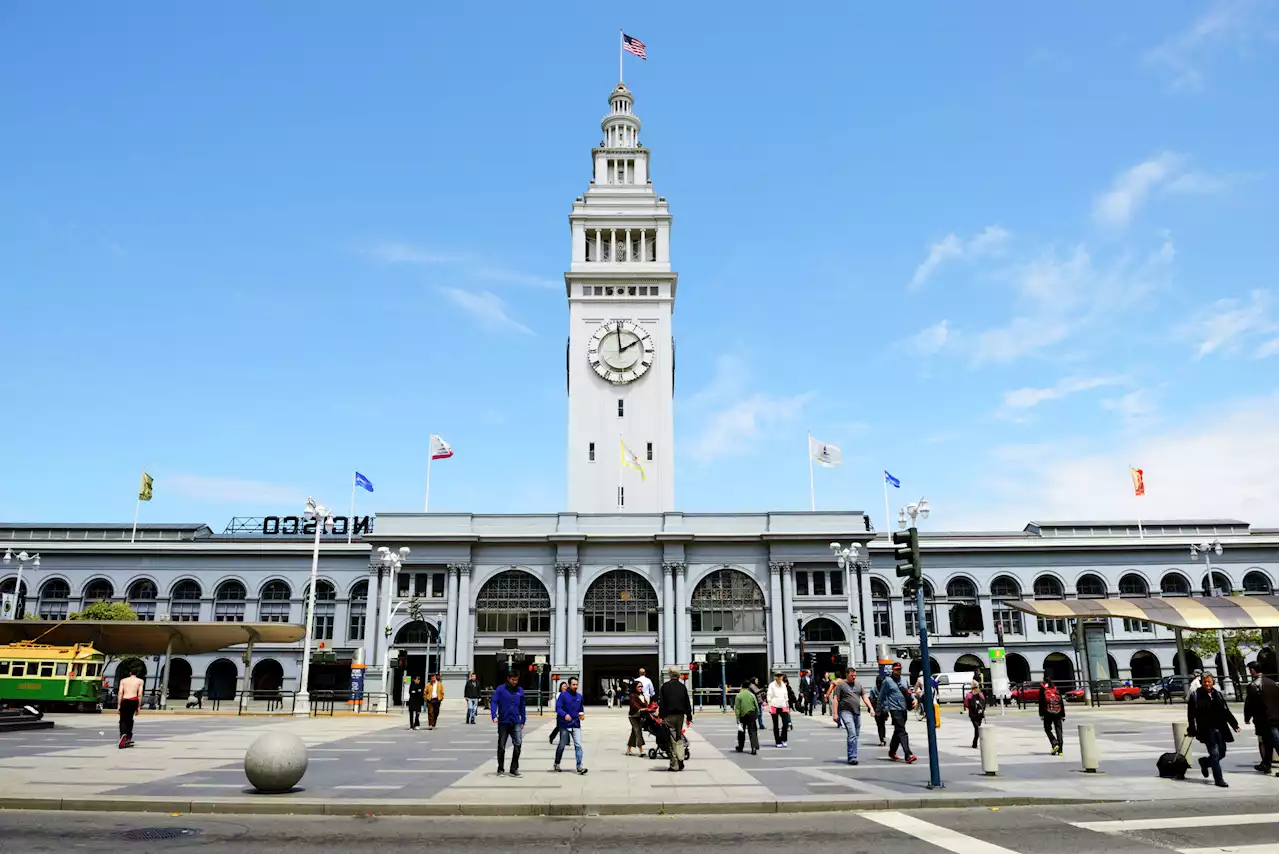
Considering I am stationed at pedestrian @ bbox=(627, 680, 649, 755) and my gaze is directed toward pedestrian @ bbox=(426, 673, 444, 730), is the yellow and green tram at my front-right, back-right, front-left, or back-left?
front-left

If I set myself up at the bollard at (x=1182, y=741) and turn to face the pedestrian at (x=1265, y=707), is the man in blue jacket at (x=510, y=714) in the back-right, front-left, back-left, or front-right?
back-right

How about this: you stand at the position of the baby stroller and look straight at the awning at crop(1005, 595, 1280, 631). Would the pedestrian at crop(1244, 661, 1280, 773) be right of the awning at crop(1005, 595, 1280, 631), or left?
right

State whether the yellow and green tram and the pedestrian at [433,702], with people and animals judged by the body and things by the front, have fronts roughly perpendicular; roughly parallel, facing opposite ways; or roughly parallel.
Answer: roughly perpendicular

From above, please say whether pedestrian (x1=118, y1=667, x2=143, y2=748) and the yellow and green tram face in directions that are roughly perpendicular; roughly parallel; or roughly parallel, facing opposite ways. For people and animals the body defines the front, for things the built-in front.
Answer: roughly perpendicular

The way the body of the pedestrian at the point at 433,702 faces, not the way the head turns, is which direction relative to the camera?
toward the camera
